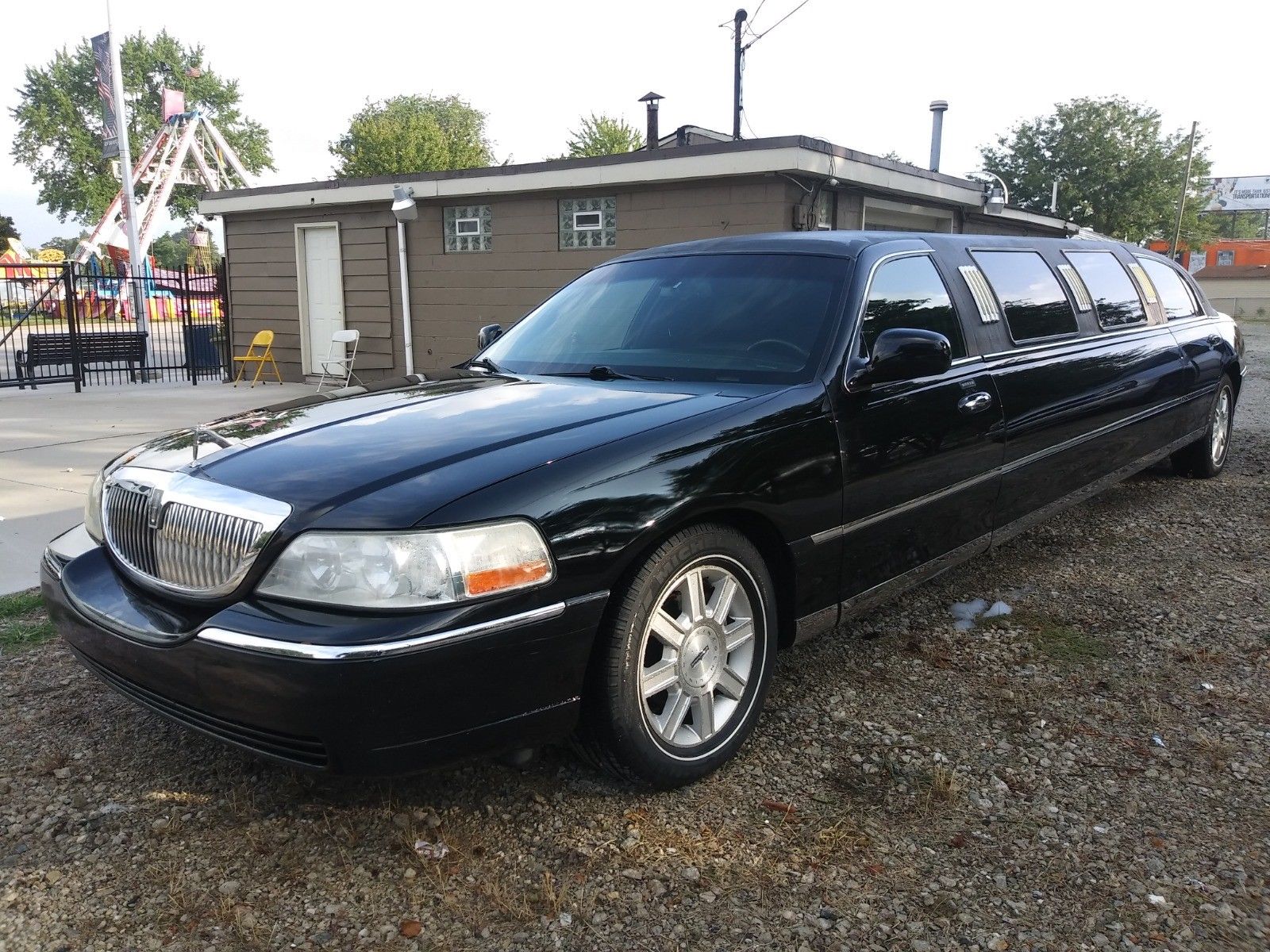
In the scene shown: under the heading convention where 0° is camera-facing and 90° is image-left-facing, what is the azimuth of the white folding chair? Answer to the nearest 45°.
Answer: approximately 45°

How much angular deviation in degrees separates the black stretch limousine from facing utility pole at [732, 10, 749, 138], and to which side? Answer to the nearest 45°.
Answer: approximately 135° to its right

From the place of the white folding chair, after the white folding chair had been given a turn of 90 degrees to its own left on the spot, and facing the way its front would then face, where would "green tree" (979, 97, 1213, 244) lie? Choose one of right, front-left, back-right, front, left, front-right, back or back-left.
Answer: left

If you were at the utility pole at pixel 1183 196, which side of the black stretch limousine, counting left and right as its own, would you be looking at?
back

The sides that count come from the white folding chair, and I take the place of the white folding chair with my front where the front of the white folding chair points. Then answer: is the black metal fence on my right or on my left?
on my right

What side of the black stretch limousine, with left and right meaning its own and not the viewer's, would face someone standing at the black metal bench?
right

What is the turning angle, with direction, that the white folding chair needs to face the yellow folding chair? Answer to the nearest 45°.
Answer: approximately 90° to its right

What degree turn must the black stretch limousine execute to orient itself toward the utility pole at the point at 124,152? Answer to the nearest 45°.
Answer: approximately 90° to its right

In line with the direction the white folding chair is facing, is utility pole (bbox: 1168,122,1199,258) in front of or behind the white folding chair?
behind
